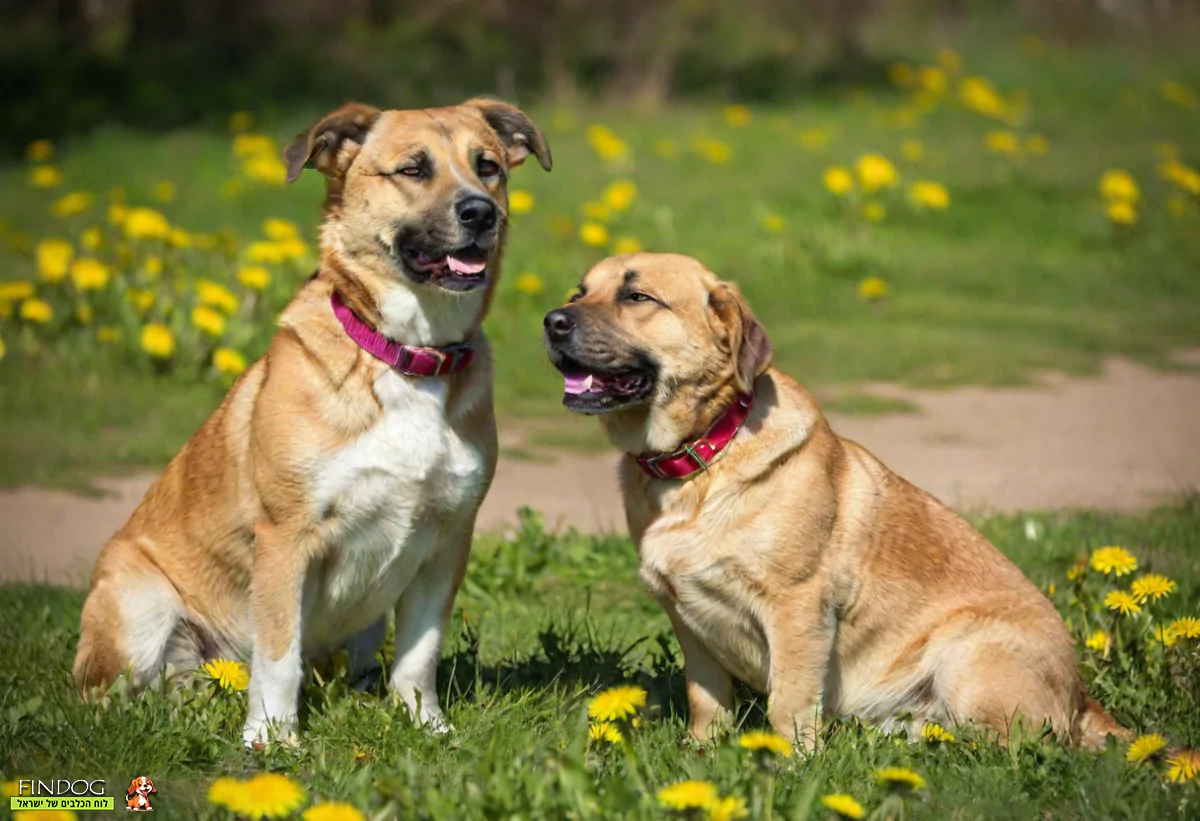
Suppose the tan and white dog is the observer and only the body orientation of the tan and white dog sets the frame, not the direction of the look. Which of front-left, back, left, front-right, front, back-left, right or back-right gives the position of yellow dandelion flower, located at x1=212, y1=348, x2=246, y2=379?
back-left

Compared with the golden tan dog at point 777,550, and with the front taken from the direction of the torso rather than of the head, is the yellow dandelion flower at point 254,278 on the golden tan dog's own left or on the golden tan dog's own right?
on the golden tan dog's own right

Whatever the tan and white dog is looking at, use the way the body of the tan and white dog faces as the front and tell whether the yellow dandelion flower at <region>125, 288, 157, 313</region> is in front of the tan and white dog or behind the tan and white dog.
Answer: behind

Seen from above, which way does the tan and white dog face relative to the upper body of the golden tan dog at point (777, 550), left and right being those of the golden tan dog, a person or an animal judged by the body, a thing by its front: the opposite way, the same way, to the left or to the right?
to the left

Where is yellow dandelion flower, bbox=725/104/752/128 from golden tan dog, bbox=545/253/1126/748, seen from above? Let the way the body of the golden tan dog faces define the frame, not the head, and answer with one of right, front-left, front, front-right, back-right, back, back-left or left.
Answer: back-right

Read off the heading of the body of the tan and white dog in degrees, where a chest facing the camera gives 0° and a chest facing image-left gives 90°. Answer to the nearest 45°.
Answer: approximately 315°

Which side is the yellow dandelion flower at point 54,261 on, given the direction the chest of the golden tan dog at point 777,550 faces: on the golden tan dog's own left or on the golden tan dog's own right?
on the golden tan dog's own right

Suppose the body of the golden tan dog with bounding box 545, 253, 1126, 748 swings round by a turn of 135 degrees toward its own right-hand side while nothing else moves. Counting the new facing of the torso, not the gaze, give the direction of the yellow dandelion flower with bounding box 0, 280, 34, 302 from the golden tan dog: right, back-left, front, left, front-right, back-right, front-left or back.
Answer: front-left

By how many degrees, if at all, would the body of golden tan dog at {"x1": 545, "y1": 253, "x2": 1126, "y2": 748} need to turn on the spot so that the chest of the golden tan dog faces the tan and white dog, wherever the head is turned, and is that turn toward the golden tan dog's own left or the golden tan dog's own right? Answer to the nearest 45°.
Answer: approximately 45° to the golden tan dog's own right

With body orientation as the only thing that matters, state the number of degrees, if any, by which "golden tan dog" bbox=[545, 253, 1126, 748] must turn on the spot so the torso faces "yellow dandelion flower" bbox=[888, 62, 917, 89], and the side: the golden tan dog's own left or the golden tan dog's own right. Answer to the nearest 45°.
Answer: approximately 135° to the golden tan dog's own right

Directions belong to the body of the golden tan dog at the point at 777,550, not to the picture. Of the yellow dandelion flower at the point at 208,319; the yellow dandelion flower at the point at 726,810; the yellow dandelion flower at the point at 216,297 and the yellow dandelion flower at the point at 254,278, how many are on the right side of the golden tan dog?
3

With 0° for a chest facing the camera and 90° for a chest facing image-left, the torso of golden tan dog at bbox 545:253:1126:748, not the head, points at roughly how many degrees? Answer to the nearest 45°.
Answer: approximately 45°
